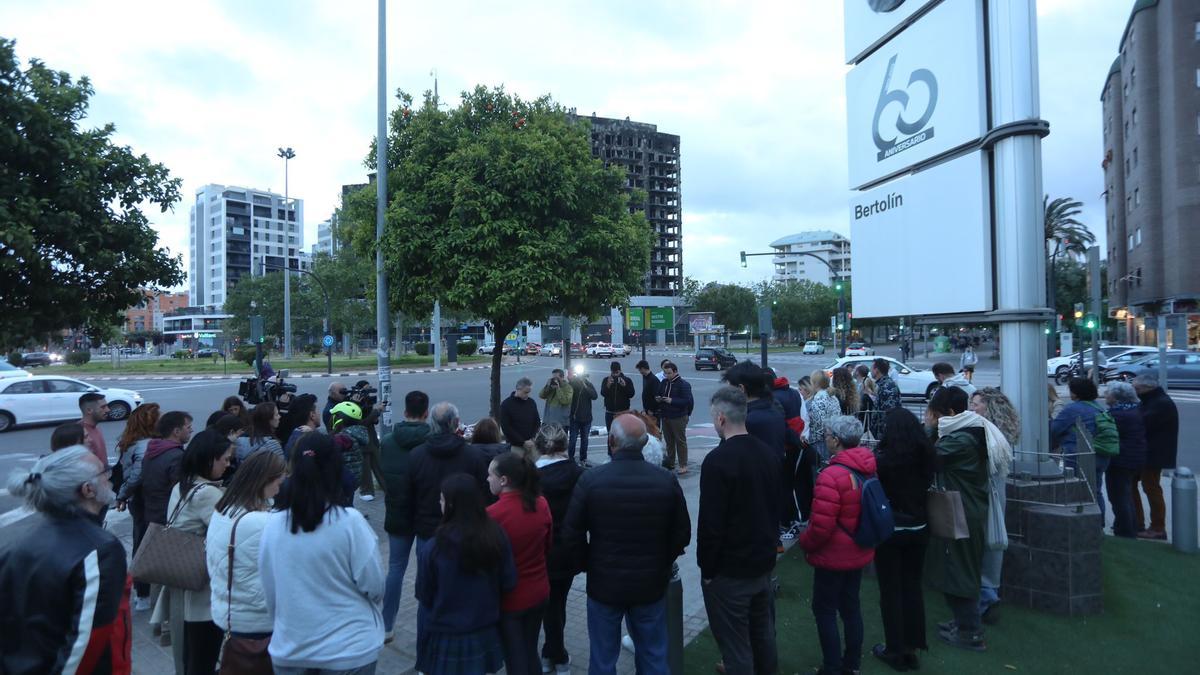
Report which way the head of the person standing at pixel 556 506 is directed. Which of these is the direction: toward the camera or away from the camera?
away from the camera

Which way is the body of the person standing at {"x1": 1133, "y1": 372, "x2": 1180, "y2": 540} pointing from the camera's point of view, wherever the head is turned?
to the viewer's left

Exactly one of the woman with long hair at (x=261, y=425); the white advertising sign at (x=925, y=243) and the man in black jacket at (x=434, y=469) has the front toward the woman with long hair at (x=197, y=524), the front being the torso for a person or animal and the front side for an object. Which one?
the white advertising sign

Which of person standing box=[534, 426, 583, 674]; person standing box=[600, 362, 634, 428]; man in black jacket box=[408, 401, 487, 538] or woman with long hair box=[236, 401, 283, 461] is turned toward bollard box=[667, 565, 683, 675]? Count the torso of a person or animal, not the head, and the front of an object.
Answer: person standing box=[600, 362, 634, 428]

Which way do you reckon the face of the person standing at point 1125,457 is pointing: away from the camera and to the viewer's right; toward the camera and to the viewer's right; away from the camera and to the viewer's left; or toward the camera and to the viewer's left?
away from the camera and to the viewer's left

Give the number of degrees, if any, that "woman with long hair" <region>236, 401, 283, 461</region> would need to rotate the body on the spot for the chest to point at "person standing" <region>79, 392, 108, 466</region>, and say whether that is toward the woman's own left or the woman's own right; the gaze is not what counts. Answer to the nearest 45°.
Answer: approximately 90° to the woman's own left

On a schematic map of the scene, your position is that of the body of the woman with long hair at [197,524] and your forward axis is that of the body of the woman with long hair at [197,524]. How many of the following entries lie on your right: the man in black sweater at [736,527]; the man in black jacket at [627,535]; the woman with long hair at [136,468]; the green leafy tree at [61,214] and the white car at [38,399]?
2

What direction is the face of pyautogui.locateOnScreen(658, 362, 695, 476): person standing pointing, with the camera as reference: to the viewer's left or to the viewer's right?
to the viewer's left

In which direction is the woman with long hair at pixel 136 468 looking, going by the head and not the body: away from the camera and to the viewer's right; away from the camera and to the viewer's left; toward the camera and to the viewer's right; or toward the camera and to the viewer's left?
away from the camera and to the viewer's right

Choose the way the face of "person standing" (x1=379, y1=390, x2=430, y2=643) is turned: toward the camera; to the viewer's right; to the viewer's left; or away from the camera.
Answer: away from the camera

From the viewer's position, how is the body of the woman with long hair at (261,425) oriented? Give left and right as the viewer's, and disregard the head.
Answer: facing away from the viewer and to the right of the viewer

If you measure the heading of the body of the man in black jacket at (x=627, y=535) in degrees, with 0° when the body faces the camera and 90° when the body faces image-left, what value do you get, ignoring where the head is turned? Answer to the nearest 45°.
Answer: approximately 180°

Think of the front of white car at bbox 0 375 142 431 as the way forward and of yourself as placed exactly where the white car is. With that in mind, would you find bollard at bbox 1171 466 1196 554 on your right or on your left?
on your right

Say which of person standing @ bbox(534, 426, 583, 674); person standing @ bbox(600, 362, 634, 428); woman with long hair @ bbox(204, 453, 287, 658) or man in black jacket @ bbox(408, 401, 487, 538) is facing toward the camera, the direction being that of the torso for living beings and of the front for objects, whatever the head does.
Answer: person standing @ bbox(600, 362, 634, 428)

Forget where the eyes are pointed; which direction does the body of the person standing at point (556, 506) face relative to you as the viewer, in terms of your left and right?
facing away from the viewer

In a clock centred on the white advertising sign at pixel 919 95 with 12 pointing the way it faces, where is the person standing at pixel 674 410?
The person standing is roughly at 3 o'clock from the white advertising sign.
